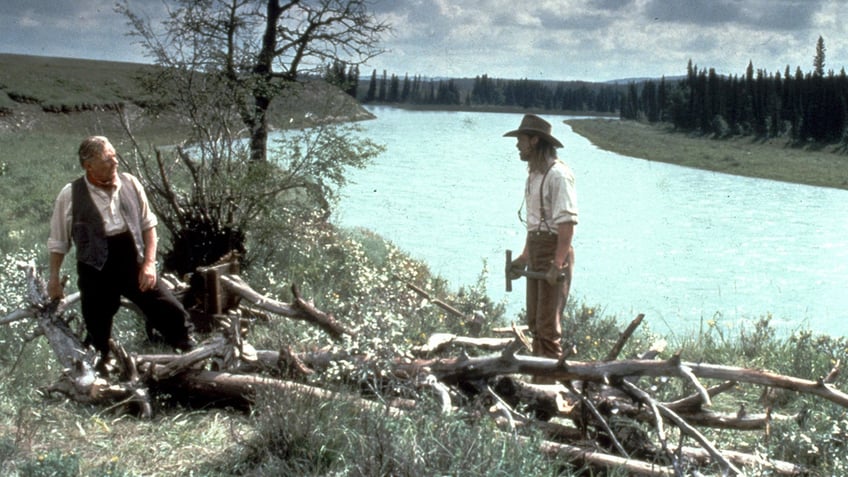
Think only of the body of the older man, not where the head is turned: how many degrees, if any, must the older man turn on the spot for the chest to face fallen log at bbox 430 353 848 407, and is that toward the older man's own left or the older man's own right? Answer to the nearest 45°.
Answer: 0° — they already face it

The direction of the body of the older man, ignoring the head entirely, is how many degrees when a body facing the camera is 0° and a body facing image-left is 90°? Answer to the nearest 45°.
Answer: approximately 315°
